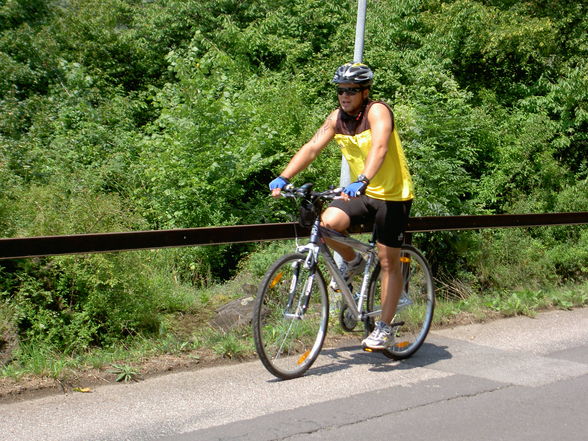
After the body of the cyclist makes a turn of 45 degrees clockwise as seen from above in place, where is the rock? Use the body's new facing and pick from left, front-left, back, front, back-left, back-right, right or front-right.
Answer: front-right

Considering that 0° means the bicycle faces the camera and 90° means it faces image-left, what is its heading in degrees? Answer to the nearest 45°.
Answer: approximately 45°

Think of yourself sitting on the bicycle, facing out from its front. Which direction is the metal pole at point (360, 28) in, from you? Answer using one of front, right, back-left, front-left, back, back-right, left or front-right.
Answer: back-right

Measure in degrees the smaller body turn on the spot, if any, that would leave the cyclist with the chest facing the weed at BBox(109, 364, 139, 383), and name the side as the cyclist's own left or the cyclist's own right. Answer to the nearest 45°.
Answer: approximately 45° to the cyclist's own right

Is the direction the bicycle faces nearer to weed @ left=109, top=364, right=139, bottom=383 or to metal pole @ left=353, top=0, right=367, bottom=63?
the weed

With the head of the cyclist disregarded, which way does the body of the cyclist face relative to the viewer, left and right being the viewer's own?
facing the viewer and to the left of the viewer

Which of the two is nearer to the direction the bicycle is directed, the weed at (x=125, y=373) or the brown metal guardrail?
the weed

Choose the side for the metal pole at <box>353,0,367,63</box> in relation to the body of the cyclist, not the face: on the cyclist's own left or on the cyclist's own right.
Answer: on the cyclist's own right

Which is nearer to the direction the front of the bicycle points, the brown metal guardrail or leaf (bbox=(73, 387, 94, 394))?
the leaf

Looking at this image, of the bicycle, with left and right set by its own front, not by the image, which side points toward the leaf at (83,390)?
front

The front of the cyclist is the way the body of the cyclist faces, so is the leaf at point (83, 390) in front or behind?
in front

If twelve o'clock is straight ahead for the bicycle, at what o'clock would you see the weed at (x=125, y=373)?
The weed is roughly at 1 o'clock from the bicycle.
